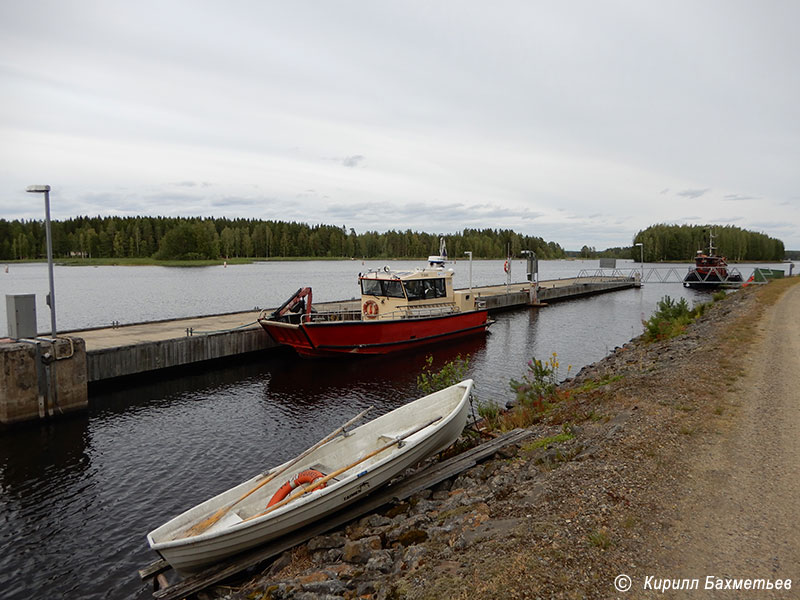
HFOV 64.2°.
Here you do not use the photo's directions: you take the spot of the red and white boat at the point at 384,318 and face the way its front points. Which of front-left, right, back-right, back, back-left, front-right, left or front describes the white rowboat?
front-left

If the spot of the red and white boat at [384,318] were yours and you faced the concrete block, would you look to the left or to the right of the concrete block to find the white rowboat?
left

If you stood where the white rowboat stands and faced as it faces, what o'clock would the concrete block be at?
The concrete block is roughly at 9 o'clock from the white rowboat.

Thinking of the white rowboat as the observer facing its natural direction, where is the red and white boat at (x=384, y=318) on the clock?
The red and white boat is roughly at 11 o'clock from the white rowboat.

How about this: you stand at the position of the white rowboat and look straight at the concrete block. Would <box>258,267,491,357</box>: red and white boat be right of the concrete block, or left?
right

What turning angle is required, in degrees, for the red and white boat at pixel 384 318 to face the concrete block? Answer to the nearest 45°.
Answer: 0° — it already faces it

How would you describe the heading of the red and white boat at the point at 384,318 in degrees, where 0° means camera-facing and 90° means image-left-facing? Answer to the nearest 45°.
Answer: approximately 45°

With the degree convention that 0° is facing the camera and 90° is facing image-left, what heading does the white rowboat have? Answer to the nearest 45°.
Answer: approximately 225°

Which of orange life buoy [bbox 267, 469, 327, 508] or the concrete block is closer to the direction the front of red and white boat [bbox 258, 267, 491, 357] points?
the concrete block

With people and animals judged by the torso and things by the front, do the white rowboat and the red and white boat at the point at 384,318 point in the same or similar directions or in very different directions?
very different directions

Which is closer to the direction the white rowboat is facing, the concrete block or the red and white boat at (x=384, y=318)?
the red and white boat
